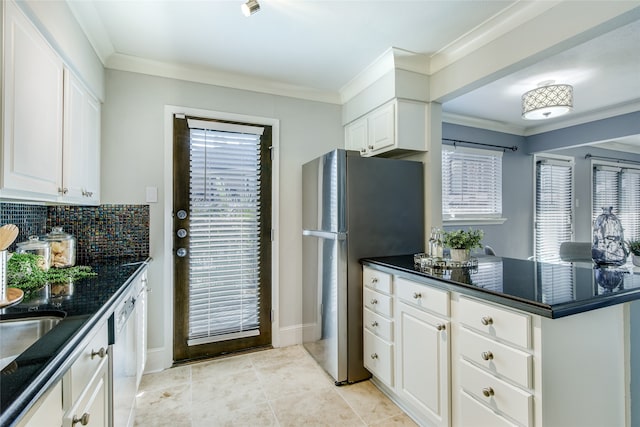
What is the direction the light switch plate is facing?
toward the camera

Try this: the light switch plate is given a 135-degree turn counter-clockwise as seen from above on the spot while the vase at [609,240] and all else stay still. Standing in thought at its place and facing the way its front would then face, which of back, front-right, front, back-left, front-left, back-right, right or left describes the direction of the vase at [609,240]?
right

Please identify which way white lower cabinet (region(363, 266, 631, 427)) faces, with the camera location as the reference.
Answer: facing the viewer and to the left of the viewer

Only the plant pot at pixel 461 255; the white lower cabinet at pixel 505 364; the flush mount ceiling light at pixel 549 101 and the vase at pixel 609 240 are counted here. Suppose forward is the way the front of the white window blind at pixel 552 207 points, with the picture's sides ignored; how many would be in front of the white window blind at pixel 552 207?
4

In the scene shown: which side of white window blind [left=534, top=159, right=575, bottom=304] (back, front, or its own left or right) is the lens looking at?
front

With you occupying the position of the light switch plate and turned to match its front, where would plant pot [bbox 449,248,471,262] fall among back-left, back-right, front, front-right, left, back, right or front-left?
front-left

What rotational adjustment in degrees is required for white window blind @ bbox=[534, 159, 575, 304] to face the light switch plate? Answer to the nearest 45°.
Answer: approximately 45° to its right

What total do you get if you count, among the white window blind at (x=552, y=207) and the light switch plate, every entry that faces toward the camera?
2

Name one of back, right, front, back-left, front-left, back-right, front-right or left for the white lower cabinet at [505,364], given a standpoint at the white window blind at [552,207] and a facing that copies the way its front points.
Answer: front

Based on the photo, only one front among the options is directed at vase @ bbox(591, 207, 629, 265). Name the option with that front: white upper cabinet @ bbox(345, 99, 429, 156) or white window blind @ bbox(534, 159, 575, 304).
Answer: the white window blind

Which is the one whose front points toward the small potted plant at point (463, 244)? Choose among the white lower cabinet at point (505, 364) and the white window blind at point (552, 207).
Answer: the white window blind

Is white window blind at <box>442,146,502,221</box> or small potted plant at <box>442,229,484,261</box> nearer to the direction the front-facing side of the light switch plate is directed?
the small potted plant
